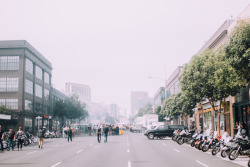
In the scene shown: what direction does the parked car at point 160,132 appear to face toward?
to the viewer's left

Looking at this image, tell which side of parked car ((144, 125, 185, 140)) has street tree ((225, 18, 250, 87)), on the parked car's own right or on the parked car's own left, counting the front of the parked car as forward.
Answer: on the parked car's own left
